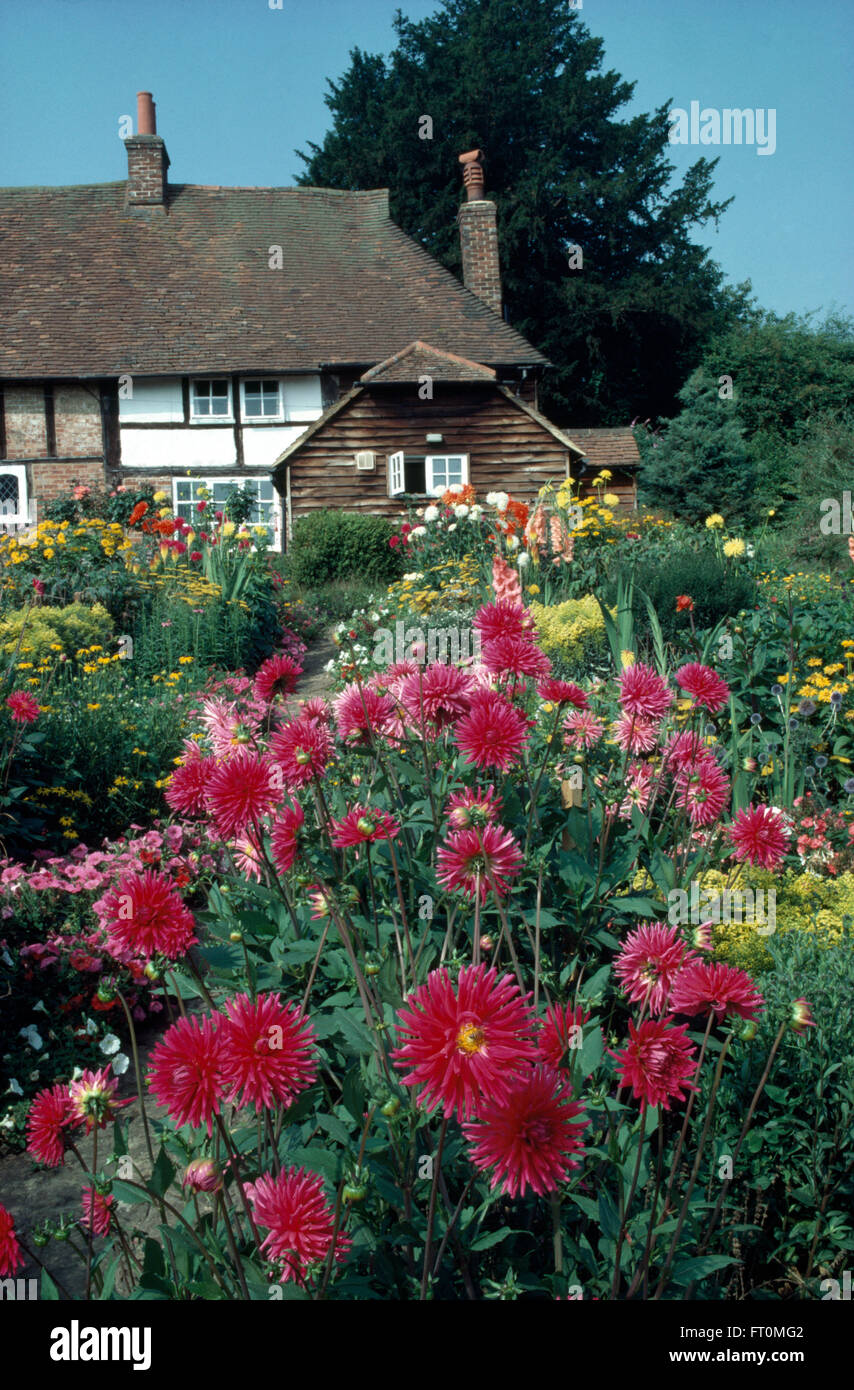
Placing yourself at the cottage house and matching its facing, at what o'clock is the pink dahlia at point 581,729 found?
The pink dahlia is roughly at 12 o'clock from the cottage house.

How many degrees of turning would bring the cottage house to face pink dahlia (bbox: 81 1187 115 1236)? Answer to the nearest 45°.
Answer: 0° — it already faces it

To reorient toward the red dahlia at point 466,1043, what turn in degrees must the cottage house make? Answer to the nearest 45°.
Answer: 0° — it already faces it

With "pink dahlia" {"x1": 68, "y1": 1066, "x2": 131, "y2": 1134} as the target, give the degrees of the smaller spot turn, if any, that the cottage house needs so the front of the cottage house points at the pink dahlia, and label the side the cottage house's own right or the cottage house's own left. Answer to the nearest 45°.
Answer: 0° — it already faces it

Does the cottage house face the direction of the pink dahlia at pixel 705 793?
yes

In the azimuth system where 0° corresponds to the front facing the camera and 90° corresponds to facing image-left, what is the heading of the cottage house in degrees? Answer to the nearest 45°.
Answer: approximately 0°

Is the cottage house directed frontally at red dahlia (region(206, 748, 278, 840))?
yes

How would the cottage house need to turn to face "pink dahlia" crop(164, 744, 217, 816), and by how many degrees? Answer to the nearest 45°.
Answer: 0° — it already faces it

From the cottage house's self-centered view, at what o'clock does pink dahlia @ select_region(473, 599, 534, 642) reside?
The pink dahlia is roughly at 12 o'clock from the cottage house.
